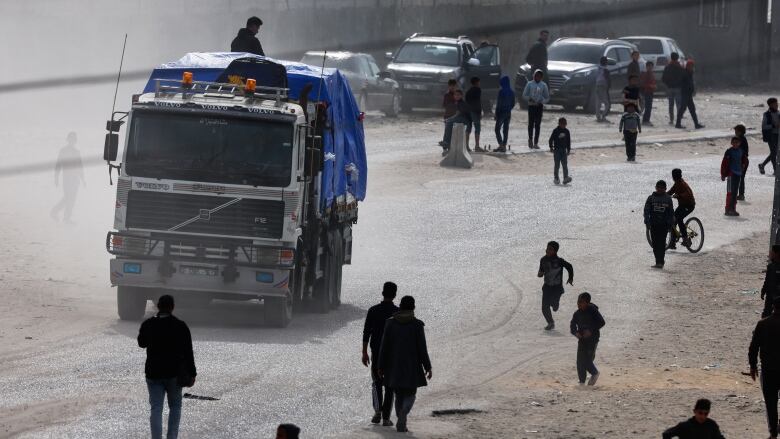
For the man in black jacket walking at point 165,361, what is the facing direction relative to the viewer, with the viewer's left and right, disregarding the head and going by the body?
facing away from the viewer

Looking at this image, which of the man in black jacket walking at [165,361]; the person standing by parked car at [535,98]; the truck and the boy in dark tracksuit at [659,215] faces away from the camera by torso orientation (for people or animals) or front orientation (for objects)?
the man in black jacket walking

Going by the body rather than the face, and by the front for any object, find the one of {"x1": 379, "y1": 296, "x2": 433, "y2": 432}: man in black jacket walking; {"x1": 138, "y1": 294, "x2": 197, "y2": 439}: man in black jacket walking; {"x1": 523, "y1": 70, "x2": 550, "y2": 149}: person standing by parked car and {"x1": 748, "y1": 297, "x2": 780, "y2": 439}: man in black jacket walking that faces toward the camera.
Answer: the person standing by parked car

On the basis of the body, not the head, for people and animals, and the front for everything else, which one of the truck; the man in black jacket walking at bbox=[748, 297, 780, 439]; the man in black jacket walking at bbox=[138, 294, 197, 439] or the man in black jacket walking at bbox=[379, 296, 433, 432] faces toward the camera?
the truck

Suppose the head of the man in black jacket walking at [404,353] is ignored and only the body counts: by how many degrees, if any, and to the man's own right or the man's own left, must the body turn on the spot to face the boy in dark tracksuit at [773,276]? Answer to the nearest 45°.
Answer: approximately 45° to the man's own right

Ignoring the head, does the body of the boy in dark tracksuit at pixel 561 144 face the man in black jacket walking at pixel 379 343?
yes

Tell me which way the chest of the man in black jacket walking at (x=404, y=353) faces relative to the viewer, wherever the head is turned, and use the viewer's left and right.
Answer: facing away from the viewer

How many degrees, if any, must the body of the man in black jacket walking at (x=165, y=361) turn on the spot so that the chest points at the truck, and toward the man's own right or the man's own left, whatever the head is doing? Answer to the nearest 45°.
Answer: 0° — they already face it

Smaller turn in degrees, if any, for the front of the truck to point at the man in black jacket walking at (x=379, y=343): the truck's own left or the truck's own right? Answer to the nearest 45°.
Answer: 0° — it already faces them

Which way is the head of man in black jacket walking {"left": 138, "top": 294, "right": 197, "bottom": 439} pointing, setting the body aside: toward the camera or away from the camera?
away from the camera
